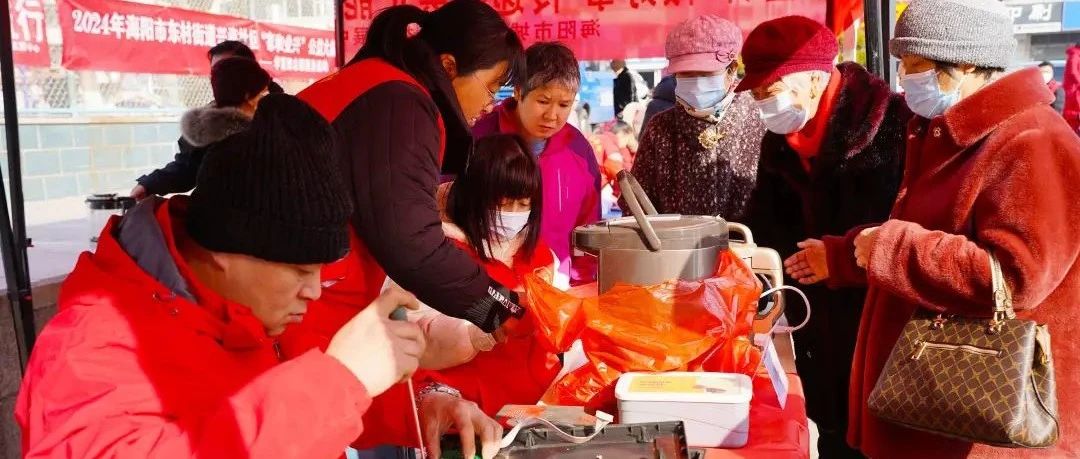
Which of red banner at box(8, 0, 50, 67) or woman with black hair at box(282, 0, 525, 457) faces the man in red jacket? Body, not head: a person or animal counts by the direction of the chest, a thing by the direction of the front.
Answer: the red banner

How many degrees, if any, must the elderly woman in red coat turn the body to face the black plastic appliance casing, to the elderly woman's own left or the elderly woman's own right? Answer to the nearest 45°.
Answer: approximately 45° to the elderly woman's own left

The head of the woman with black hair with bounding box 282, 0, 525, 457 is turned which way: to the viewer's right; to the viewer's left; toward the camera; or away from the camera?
to the viewer's right

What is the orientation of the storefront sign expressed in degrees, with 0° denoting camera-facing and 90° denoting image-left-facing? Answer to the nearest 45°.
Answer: approximately 0°

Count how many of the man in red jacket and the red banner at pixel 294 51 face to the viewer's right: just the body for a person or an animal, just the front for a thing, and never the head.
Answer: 1

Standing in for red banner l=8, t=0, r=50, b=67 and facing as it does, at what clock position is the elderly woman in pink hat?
The elderly woman in pink hat is roughly at 11 o'clock from the red banner.

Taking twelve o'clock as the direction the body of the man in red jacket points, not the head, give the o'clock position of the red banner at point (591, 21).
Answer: The red banner is roughly at 10 o'clock from the man in red jacket.

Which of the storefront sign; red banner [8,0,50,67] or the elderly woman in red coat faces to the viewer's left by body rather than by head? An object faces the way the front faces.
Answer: the elderly woman in red coat

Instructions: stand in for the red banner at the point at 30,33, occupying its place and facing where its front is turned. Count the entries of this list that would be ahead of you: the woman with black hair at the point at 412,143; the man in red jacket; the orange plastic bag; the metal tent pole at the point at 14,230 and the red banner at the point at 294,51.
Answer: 4

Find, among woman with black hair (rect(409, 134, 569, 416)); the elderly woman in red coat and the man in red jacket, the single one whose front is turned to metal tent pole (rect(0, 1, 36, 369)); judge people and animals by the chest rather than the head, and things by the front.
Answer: the elderly woman in red coat

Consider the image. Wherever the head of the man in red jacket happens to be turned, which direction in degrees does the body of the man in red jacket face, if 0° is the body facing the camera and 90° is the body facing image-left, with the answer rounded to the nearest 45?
approximately 270°

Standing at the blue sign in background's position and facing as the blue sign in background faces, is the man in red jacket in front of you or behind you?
in front

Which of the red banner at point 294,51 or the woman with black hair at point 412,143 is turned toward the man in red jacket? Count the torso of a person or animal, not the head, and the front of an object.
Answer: the red banner

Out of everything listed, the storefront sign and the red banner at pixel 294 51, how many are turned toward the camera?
2

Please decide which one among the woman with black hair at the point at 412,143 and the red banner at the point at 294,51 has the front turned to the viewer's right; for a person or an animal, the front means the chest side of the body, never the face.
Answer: the woman with black hair

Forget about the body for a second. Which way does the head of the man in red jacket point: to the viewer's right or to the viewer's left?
to the viewer's right
